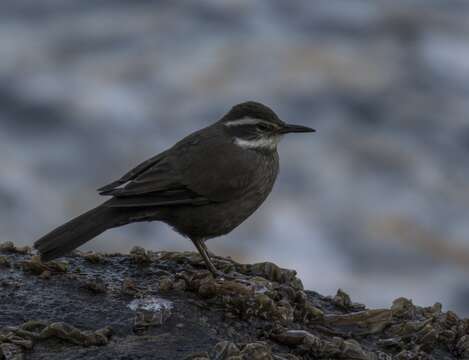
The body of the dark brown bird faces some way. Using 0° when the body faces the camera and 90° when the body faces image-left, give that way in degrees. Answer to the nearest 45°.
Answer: approximately 270°
